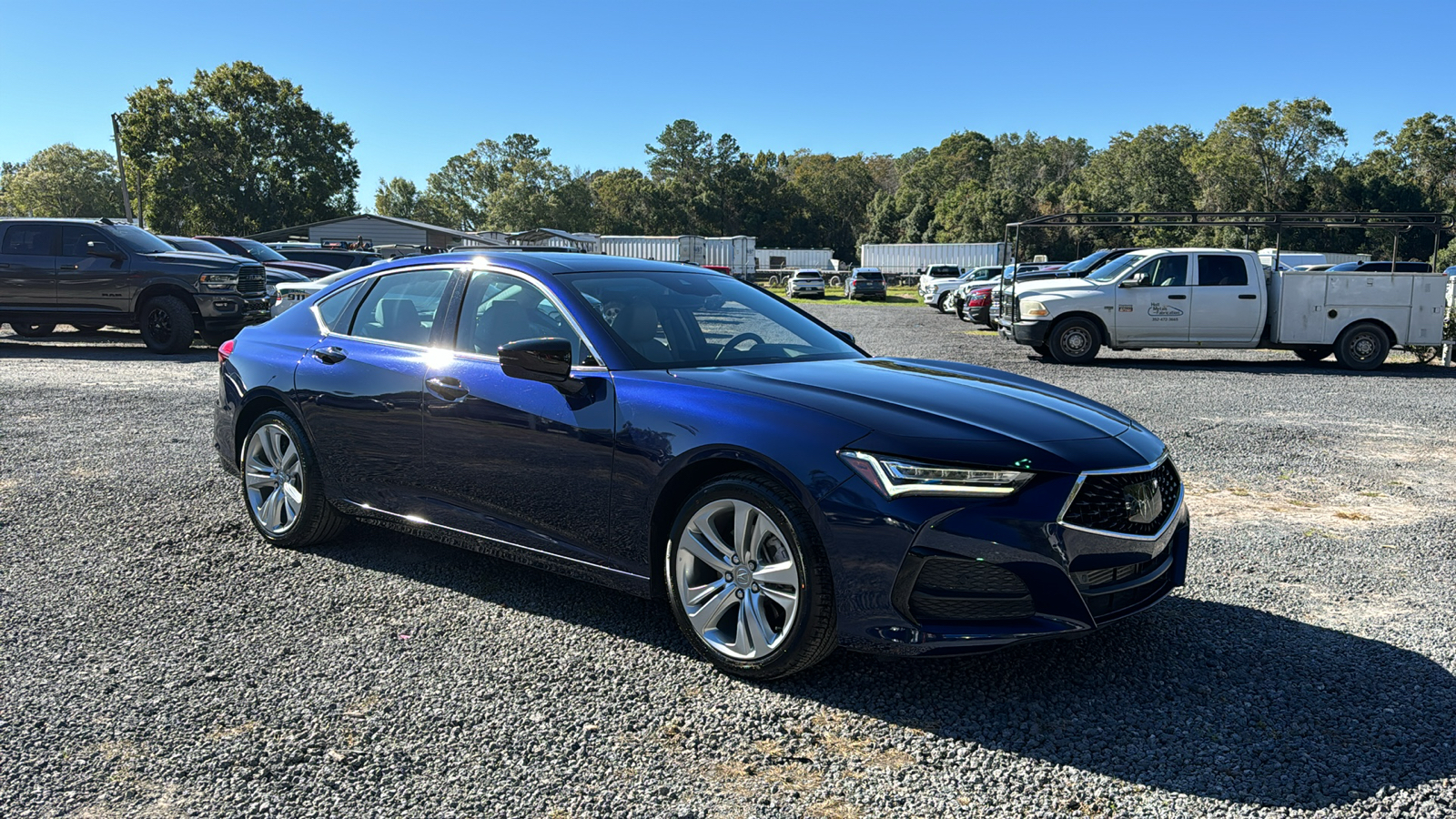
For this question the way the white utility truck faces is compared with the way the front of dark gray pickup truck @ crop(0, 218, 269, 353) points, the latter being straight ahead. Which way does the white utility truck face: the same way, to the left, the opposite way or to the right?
the opposite way

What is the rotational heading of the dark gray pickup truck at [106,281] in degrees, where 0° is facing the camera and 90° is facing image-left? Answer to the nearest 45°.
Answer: approximately 315°

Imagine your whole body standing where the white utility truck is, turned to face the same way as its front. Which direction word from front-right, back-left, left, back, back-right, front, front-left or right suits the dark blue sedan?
left

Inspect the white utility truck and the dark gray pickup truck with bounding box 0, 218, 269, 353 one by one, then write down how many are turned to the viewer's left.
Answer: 1

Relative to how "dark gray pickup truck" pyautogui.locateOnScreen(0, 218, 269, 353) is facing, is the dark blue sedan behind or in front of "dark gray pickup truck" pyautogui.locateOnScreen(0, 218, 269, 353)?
in front

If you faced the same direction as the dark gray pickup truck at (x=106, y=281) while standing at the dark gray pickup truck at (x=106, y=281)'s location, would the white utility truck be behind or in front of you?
in front

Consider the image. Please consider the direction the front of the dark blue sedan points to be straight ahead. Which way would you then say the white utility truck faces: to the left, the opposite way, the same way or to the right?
the opposite way

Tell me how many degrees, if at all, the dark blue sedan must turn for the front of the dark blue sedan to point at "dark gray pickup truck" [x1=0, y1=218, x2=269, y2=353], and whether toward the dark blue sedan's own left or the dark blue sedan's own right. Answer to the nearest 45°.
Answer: approximately 180°

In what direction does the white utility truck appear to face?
to the viewer's left

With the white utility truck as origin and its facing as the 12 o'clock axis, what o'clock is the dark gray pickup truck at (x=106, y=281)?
The dark gray pickup truck is roughly at 11 o'clock from the white utility truck.

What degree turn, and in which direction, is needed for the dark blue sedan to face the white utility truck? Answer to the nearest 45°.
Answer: approximately 90° to its left
